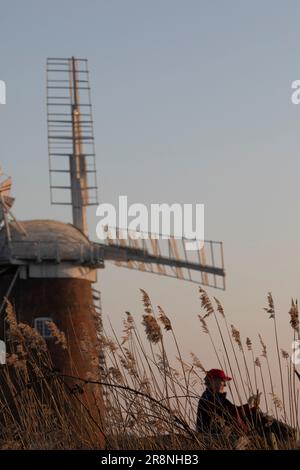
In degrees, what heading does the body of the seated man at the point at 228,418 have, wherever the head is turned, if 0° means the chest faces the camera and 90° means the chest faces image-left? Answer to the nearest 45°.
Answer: approximately 270°
